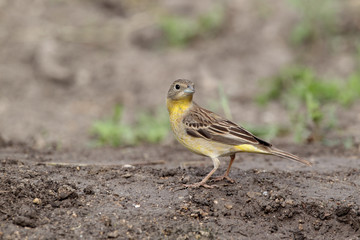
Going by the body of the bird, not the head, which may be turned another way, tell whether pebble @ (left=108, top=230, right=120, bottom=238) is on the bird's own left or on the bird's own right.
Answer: on the bird's own left

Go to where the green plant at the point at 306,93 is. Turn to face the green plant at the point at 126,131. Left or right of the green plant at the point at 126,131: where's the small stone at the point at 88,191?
left

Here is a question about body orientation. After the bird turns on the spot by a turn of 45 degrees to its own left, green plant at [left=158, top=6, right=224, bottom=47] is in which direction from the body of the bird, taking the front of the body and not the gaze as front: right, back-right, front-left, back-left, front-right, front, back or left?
back-right

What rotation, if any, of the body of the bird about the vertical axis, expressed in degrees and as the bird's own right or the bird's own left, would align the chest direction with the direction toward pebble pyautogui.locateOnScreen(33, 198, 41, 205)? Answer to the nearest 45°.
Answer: approximately 45° to the bird's own left

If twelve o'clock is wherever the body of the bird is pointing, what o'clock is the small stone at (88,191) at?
The small stone is roughly at 11 o'clock from the bird.

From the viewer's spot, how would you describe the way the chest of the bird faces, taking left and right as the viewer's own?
facing to the left of the viewer

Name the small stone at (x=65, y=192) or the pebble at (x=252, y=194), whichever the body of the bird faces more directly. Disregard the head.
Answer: the small stone

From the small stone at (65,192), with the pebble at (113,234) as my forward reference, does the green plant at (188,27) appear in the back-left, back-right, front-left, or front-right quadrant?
back-left

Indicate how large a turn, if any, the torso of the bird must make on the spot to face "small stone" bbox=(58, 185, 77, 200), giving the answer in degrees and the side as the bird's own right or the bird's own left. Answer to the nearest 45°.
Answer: approximately 45° to the bird's own left
